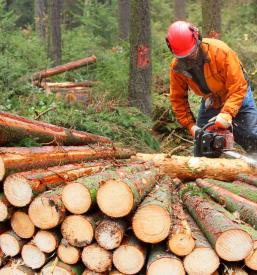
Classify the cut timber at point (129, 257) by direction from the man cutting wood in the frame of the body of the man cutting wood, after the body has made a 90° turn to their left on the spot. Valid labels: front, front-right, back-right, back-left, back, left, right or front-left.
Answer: front-right

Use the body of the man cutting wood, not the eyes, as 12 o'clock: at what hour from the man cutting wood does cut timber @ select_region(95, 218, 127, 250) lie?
The cut timber is roughly at 11 o'clock from the man cutting wood.

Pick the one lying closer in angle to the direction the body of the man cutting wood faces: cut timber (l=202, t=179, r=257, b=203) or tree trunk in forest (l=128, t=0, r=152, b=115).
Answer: the cut timber

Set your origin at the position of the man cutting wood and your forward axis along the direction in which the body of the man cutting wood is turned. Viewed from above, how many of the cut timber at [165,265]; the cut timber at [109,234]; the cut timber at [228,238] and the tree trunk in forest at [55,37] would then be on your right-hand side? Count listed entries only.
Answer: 1

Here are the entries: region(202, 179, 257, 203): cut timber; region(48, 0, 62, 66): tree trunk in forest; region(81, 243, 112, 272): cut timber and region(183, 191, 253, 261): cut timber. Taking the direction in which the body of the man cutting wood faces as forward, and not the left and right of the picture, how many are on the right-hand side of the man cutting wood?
1

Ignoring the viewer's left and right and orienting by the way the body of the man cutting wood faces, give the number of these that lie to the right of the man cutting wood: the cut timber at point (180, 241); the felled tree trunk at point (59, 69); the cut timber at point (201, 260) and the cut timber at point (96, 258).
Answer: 1

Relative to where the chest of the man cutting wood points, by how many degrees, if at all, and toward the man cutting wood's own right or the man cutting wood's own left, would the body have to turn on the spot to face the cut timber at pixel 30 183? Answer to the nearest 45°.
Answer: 0° — they already face it

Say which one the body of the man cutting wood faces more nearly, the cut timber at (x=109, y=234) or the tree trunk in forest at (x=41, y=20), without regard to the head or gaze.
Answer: the cut timber

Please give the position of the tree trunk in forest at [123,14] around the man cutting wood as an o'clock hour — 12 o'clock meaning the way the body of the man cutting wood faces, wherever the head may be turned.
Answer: The tree trunk in forest is roughly at 4 o'clock from the man cutting wood.

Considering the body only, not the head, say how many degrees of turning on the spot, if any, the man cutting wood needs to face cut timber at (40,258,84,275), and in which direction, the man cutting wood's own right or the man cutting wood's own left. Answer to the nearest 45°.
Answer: approximately 45° to the man cutting wood's own left

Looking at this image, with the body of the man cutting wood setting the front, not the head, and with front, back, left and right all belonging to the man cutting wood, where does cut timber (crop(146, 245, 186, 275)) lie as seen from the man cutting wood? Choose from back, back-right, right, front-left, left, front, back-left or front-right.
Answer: front-left

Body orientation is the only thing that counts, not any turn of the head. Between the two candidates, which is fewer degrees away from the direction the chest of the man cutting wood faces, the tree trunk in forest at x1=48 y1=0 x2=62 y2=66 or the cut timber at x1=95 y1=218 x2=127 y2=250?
the cut timber

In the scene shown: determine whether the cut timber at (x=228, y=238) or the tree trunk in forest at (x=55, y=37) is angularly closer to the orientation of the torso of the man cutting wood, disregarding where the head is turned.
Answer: the cut timber

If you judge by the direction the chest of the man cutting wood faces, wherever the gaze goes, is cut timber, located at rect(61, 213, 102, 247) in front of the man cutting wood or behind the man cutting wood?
in front

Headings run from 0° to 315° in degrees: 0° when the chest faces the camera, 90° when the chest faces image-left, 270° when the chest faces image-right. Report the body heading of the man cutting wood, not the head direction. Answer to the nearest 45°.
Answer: approximately 45°

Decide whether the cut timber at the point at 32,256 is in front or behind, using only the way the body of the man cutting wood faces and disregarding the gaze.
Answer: in front

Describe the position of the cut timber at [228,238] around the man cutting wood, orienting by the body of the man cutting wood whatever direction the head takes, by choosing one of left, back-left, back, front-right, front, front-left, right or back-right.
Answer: front-left
